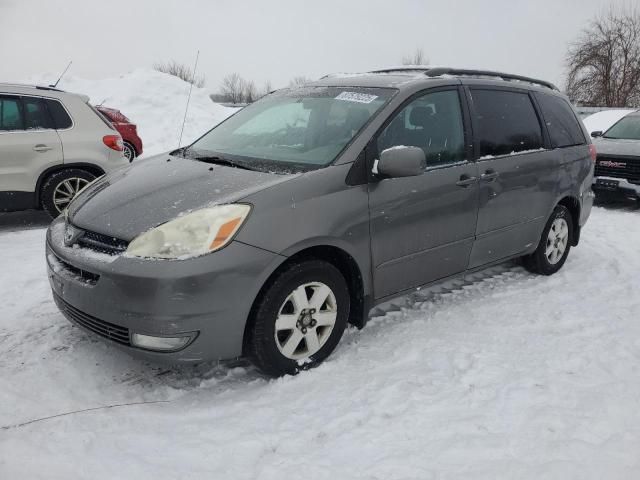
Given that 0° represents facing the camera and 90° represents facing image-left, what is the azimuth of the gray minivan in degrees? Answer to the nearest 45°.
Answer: approximately 45°

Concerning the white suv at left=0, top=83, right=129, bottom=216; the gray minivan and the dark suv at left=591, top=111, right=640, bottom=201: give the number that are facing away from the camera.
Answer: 0

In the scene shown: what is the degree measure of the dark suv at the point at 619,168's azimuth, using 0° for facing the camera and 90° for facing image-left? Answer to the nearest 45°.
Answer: approximately 45°

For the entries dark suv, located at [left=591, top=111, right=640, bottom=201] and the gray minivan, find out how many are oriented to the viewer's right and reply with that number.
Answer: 0

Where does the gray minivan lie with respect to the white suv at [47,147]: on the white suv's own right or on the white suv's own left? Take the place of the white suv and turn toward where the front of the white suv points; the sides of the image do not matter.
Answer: on the white suv's own left

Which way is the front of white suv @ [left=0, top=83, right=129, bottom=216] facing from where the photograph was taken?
facing to the left of the viewer

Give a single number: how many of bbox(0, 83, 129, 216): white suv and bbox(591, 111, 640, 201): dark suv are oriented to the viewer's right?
0

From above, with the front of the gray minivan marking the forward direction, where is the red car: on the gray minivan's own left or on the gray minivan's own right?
on the gray minivan's own right

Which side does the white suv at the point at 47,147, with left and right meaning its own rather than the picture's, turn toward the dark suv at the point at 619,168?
back
